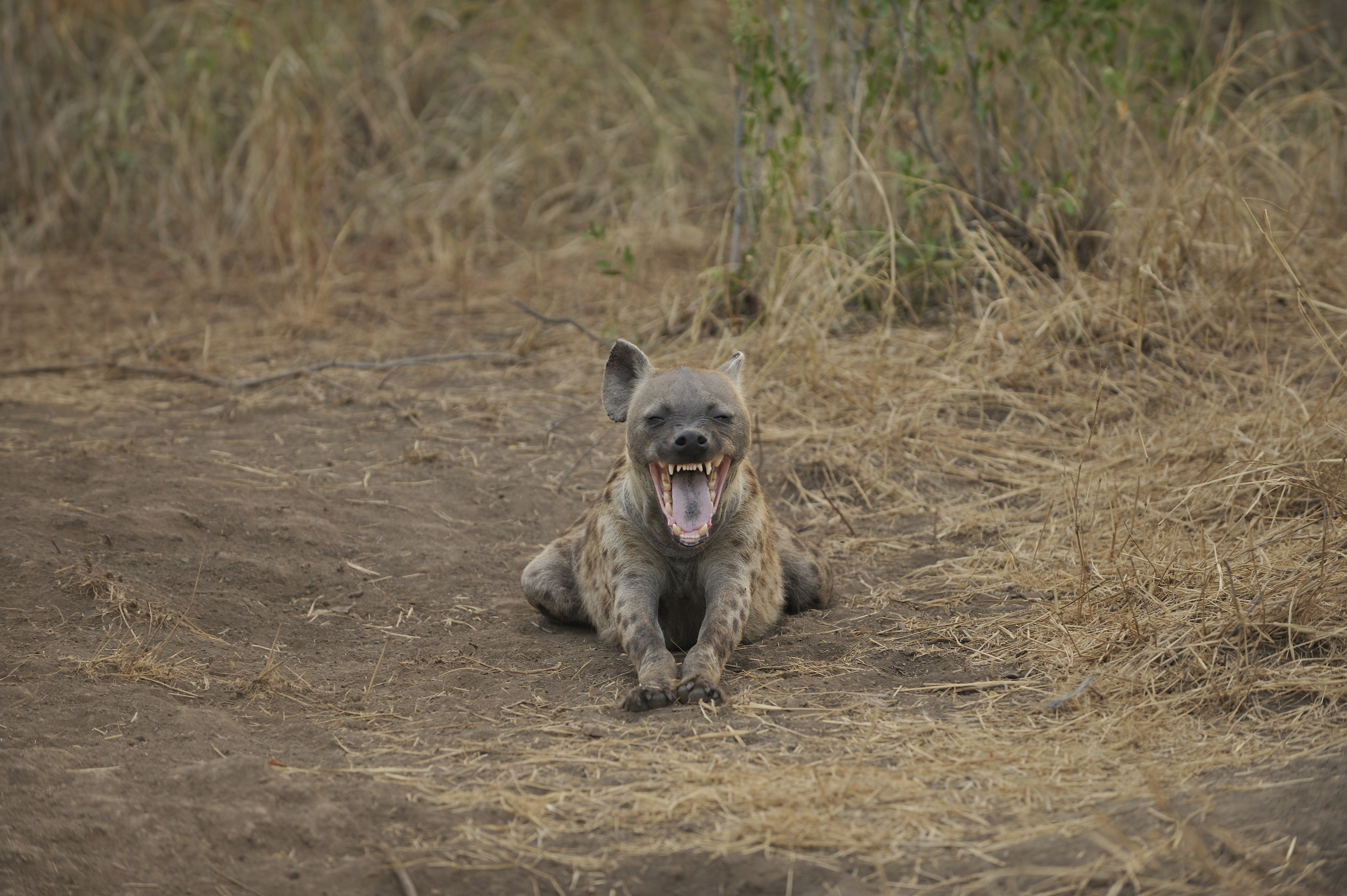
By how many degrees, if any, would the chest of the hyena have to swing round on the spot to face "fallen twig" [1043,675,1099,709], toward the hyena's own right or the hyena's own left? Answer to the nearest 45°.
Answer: approximately 45° to the hyena's own left

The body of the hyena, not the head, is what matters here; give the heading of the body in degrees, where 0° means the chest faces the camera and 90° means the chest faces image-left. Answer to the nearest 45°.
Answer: approximately 0°
